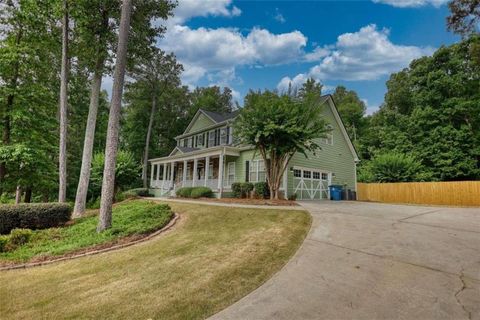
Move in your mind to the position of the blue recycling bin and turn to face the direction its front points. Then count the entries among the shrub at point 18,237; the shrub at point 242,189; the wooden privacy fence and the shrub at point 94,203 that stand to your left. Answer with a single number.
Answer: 1

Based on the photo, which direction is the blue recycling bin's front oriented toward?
toward the camera

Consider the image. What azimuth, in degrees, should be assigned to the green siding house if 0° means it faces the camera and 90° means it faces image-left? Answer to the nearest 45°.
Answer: approximately 45°

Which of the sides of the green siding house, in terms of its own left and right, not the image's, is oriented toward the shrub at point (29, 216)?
front

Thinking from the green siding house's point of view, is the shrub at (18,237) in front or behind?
in front

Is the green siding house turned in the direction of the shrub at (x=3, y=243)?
yes
